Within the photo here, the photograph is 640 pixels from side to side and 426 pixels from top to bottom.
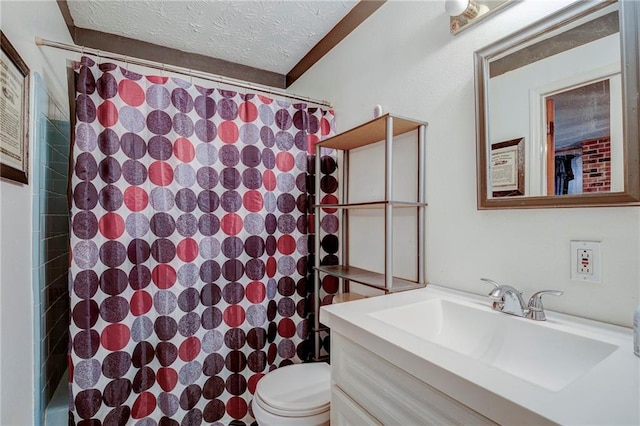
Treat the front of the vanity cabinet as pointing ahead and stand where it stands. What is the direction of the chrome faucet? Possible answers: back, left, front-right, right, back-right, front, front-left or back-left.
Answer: back

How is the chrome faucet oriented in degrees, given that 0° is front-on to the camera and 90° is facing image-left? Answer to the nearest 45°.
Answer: approximately 45°

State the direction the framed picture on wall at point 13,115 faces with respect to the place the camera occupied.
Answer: facing to the right of the viewer

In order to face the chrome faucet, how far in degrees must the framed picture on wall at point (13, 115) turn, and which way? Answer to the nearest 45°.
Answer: approximately 45° to its right
